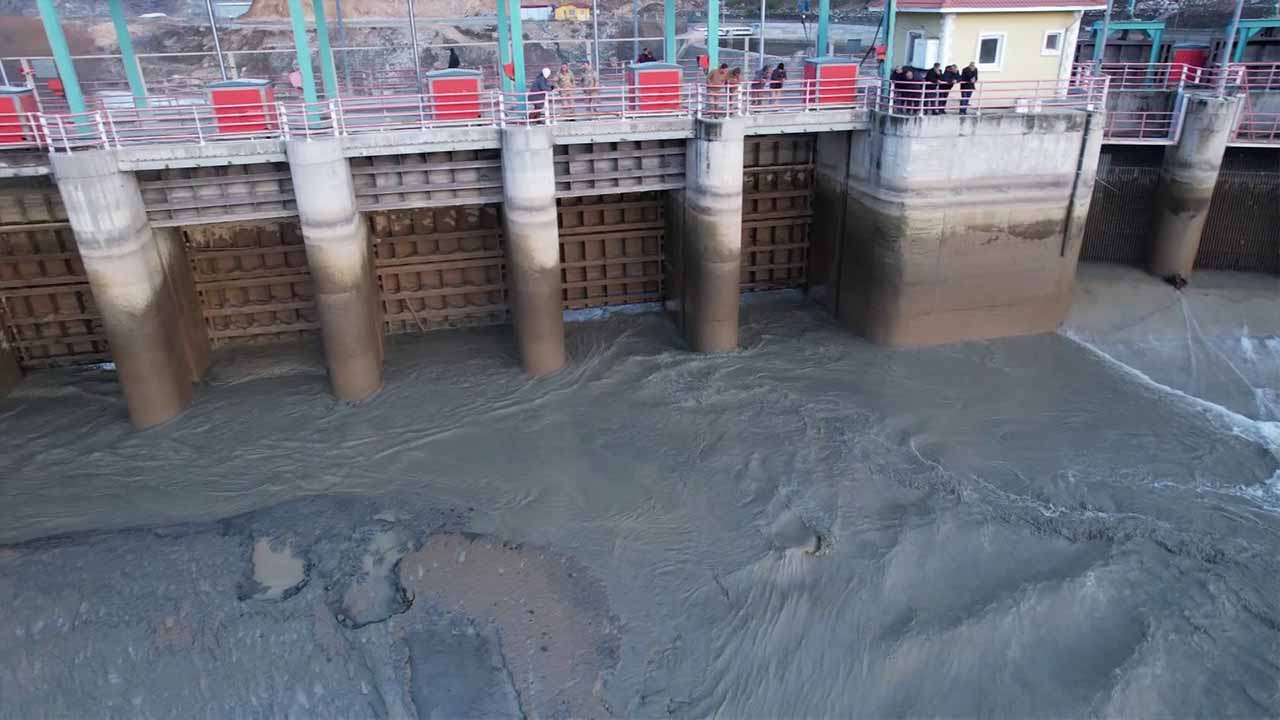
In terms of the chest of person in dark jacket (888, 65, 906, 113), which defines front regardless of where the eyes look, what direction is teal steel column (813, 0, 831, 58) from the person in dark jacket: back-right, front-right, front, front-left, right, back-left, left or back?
back-right

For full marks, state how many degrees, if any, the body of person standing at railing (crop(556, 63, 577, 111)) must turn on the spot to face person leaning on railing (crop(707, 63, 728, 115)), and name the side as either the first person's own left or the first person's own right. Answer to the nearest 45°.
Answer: approximately 90° to the first person's own left

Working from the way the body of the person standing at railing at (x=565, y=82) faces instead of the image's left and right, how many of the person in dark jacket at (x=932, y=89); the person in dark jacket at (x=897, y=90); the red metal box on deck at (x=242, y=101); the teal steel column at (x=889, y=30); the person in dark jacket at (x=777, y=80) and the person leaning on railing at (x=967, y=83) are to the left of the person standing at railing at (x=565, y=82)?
5

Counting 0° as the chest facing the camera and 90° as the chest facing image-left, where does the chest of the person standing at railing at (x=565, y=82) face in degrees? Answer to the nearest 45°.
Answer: approximately 0°

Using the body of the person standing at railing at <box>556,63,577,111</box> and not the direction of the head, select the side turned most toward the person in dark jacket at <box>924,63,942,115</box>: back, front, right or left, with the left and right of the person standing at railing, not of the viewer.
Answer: left

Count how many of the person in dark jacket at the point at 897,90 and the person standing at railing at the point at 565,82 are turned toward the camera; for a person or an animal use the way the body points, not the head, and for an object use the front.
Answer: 2

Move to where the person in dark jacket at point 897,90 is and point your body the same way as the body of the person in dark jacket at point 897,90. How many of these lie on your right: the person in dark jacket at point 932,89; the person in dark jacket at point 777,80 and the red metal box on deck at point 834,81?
2

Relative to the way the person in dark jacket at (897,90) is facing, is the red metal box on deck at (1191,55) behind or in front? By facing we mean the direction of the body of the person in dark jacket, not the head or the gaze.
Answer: behind

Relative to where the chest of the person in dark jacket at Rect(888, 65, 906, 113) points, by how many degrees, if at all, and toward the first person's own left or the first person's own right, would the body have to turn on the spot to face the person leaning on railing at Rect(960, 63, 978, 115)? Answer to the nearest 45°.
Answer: approximately 90° to the first person's own left

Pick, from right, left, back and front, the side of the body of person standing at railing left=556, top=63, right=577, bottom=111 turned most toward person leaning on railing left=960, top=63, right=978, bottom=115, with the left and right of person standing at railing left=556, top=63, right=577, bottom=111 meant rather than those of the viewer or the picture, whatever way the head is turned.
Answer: left

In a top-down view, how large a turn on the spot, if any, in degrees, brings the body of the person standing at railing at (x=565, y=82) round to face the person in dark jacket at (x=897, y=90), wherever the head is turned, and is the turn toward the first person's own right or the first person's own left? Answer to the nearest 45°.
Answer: approximately 90° to the first person's own left

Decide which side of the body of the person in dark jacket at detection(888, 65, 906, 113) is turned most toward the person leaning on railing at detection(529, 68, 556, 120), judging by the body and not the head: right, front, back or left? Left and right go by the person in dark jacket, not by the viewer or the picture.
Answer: right
